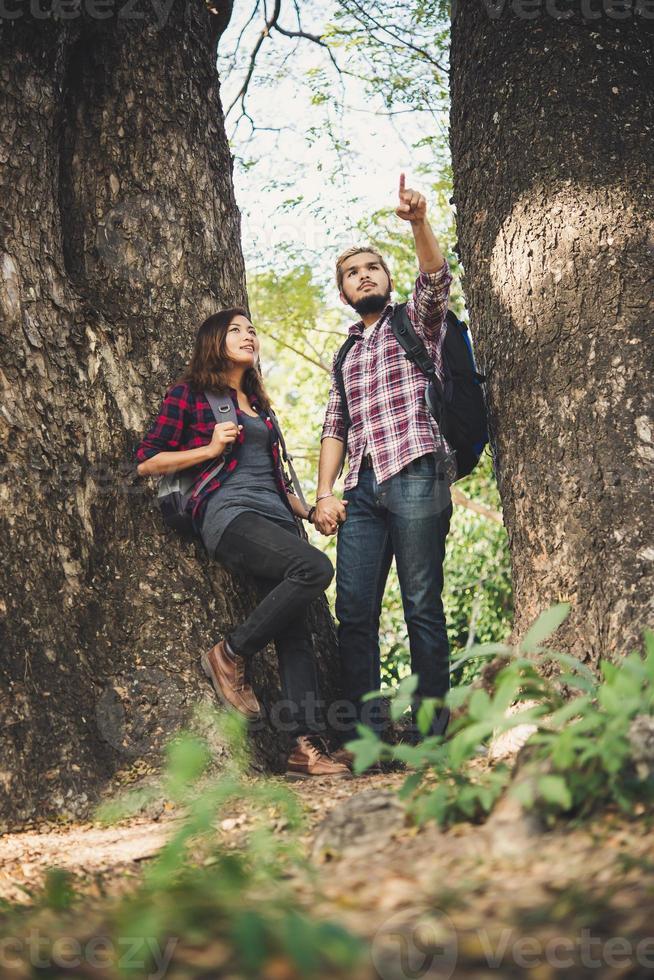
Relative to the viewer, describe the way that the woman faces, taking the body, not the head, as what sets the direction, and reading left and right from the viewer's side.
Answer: facing the viewer and to the right of the viewer

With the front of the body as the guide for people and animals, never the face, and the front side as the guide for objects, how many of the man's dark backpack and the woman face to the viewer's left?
0

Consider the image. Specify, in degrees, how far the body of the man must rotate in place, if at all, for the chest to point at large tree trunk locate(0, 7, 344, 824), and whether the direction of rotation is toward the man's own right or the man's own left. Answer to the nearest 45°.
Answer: approximately 45° to the man's own right

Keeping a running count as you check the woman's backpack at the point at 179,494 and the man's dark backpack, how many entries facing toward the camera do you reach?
0

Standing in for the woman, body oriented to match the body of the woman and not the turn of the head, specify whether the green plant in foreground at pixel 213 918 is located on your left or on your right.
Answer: on your right

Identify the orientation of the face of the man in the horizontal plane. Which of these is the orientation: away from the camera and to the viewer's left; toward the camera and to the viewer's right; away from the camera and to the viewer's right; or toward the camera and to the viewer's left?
toward the camera and to the viewer's right

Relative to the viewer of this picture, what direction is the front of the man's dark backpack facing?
facing away from the viewer and to the right of the viewer

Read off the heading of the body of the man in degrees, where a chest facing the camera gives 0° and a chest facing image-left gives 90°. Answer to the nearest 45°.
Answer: approximately 45°

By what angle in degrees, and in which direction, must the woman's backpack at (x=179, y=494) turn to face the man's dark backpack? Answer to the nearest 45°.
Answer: approximately 135° to its right

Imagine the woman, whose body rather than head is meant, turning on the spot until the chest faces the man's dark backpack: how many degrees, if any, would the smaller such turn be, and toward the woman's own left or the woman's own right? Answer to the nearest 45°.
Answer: approximately 45° to the woman's own left
